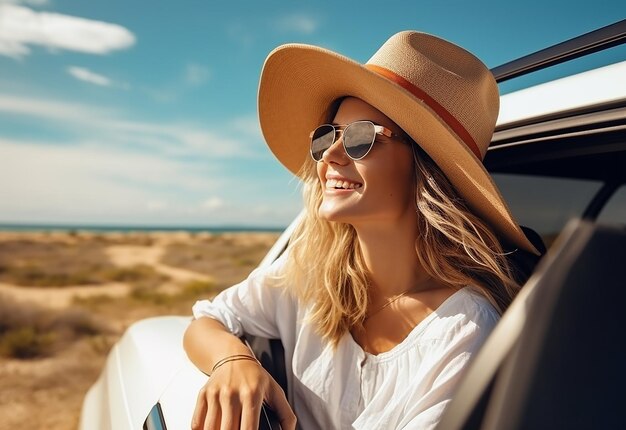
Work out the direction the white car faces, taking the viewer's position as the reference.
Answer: facing away from the viewer and to the left of the viewer

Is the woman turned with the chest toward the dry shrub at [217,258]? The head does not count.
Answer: no

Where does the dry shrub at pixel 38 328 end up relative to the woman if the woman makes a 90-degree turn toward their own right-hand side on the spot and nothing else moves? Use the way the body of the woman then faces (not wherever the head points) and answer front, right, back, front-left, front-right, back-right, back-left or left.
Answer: front

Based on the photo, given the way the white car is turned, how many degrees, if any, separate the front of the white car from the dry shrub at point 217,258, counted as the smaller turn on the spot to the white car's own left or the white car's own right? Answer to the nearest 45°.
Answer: approximately 45° to the white car's own right

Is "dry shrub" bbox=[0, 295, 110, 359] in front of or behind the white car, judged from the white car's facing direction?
in front

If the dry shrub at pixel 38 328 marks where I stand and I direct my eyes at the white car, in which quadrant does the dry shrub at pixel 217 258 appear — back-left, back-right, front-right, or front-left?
back-left

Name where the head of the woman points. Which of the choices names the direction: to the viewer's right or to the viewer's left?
to the viewer's left

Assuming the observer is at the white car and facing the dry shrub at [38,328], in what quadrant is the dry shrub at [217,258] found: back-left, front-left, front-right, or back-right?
front-right
